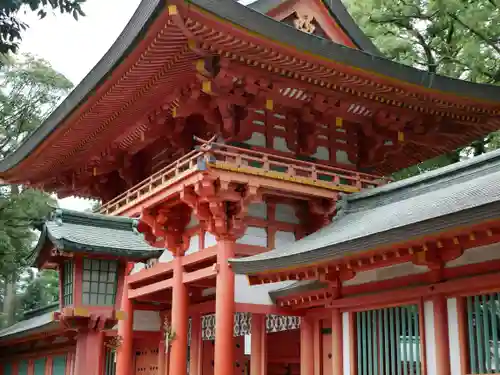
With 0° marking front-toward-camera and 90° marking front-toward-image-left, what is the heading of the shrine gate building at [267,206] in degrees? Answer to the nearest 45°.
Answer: approximately 45°

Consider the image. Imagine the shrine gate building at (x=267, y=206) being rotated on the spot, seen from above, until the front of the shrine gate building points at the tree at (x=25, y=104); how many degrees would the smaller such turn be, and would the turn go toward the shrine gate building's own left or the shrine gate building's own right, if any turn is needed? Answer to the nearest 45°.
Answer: approximately 90° to the shrine gate building's own right

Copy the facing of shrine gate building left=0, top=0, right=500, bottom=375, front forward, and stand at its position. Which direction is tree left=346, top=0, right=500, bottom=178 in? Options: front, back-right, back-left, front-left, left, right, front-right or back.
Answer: back
